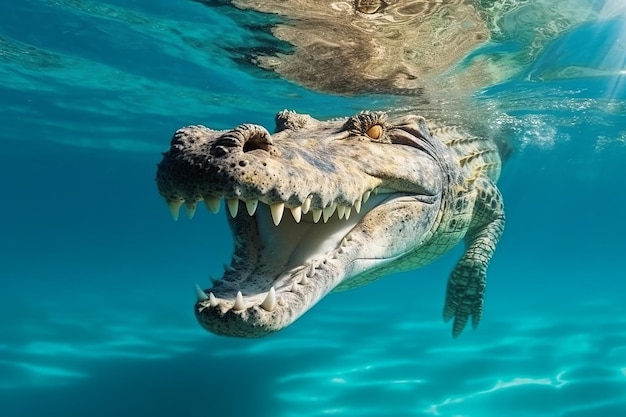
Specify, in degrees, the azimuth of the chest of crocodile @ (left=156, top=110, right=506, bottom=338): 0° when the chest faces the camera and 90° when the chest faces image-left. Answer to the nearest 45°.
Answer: approximately 45°
